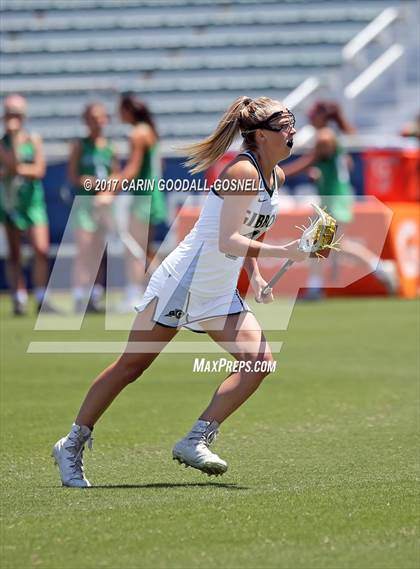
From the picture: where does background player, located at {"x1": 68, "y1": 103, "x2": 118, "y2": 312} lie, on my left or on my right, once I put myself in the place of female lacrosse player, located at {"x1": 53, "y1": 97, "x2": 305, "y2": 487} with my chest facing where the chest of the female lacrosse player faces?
on my left

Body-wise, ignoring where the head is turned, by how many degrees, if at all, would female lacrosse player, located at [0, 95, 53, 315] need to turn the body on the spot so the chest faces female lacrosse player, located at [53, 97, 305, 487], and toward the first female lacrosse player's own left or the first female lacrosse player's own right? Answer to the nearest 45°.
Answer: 0° — they already face them

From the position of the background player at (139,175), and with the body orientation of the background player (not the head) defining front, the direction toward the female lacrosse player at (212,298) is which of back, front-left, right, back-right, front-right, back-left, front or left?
left

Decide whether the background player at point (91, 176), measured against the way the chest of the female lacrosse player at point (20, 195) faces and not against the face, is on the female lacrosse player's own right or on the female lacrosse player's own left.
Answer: on the female lacrosse player's own left

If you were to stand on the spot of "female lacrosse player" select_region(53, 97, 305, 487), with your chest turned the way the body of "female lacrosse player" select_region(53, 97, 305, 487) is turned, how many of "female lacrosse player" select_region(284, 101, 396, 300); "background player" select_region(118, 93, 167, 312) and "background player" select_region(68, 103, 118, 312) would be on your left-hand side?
3

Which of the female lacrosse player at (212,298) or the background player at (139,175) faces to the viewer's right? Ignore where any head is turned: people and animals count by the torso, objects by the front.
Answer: the female lacrosse player

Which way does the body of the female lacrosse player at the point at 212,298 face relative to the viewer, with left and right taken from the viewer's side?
facing to the right of the viewer

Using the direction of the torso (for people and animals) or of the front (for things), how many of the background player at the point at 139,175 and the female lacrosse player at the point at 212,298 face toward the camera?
0

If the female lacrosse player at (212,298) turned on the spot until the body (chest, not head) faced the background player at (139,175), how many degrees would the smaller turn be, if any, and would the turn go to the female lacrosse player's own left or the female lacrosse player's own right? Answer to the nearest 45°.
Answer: approximately 90° to the female lacrosse player's own left

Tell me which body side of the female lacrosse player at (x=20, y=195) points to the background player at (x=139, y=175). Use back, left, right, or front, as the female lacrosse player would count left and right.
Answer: left
